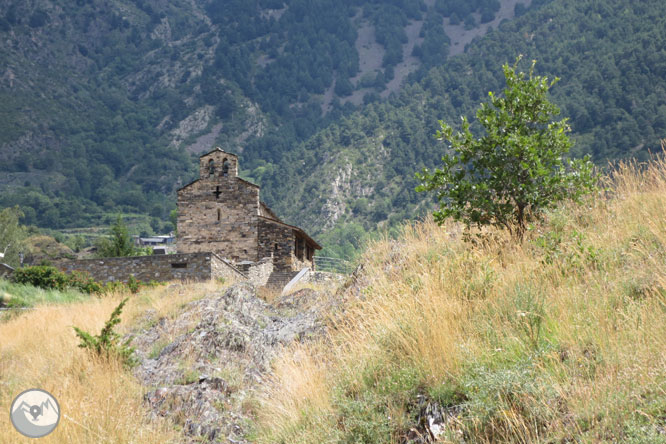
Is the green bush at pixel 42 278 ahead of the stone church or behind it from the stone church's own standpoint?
ahead

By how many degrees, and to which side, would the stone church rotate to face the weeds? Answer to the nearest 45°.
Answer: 0° — it already faces it

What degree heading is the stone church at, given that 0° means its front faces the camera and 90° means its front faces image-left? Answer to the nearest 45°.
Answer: approximately 0°

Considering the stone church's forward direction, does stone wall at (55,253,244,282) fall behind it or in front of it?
in front
